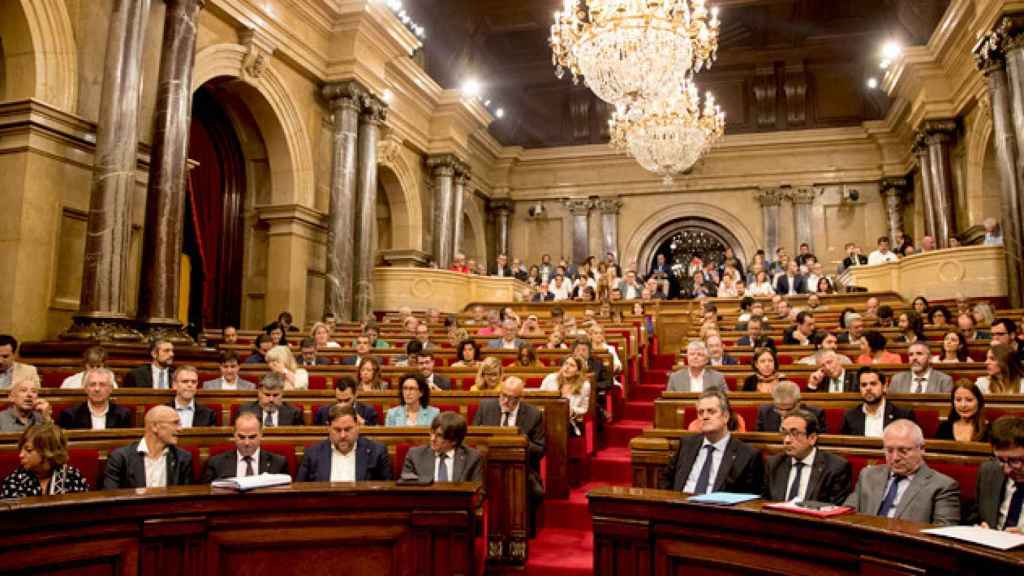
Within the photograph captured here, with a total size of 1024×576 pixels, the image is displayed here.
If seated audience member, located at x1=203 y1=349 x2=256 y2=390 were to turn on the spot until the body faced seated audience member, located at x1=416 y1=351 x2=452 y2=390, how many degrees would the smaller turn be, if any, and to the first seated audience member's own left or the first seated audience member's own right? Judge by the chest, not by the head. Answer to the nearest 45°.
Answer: approximately 90° to the first seated audience member's own left

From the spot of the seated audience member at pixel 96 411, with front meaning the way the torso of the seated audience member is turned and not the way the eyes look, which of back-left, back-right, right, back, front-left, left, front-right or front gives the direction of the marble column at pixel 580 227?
back-left

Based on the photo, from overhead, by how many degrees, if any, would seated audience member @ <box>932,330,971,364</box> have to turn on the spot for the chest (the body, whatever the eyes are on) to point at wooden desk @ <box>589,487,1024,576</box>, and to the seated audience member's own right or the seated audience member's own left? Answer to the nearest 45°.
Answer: approximately 45° to the seated audience member's own left

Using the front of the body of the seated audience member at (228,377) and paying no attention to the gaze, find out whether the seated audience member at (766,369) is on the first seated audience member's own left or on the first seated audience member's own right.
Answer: on the first seated audience member's own left

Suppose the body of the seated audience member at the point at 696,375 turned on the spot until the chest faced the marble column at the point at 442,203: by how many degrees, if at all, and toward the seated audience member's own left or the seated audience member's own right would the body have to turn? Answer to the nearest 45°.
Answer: approximately 135° to the seated audience member's own right

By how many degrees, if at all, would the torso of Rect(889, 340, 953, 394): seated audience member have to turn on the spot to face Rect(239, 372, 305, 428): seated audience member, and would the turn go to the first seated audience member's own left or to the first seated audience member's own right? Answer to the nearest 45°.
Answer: approximately 45° to the first seated audience member's own right

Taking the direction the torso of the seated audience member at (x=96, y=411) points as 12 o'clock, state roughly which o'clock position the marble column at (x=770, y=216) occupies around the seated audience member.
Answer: The marble column is roughly at 8 o'clock from the seated audience member.
